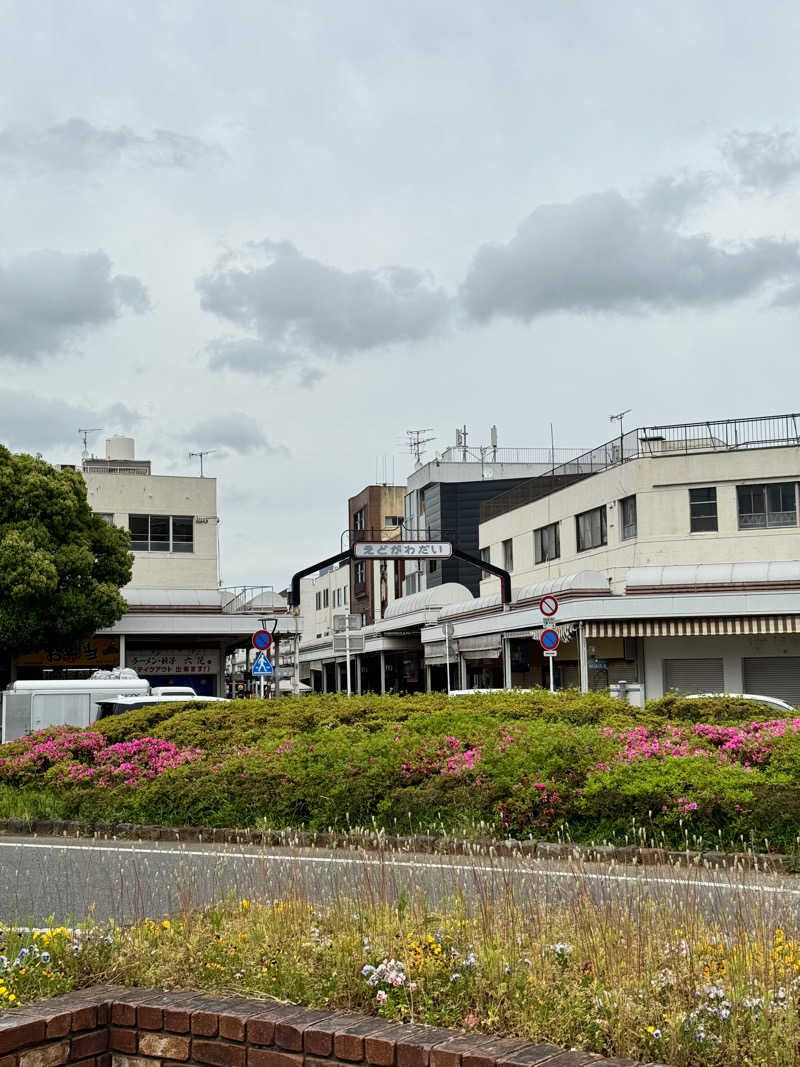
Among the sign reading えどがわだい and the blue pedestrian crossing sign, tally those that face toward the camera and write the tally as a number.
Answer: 2

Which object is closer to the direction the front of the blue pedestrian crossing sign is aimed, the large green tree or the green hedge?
the green hedge

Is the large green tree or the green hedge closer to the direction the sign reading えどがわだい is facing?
the green hedge

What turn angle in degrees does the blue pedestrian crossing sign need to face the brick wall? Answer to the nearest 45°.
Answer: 0° — it already faces it

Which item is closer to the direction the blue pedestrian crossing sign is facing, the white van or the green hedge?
the green hedge

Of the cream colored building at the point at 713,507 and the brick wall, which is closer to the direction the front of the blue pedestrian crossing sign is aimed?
the brick wall

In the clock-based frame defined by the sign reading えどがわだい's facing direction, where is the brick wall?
The brick wall is roughly at 12 o'clock from the sign reading えどがわだい.

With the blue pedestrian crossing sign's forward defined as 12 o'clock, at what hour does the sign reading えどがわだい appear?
The sign reading えどがわだい is roughly at 7 o'clock from the blue pedestrian crossing sign.

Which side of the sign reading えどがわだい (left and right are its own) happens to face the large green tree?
right

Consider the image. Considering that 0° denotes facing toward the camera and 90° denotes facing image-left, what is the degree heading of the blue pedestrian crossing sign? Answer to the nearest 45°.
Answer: approximately 0°
